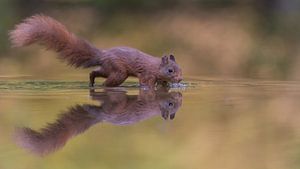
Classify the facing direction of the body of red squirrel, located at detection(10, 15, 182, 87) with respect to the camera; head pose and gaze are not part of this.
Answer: to the viewer's right
